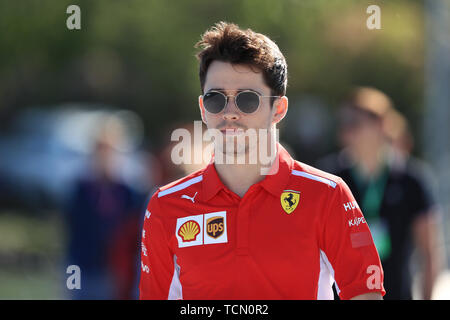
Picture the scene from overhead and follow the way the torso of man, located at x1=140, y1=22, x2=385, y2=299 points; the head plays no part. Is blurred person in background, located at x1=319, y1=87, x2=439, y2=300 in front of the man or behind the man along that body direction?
behind

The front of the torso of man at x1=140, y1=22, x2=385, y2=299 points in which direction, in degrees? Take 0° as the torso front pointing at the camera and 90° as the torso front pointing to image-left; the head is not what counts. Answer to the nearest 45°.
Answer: approximately 0°

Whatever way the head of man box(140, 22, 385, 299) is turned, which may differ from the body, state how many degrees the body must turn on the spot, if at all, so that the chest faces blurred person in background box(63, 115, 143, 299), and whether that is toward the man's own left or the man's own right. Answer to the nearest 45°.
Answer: approximately 180°

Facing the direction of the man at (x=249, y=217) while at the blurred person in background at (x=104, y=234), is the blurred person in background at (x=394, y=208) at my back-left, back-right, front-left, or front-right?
front-left

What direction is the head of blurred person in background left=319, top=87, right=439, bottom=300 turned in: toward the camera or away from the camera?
toward the camera

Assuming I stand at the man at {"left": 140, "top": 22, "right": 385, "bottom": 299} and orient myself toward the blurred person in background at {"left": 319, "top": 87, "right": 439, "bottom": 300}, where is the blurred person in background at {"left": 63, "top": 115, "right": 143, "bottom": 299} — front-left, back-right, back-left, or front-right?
front-left
